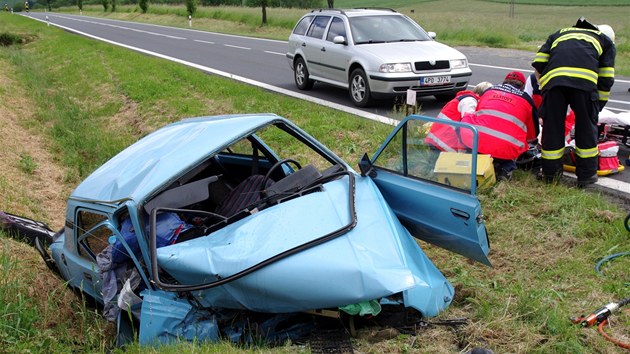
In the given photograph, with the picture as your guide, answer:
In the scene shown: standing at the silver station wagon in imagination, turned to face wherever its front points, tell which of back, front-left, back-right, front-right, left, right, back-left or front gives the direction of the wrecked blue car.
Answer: front-right

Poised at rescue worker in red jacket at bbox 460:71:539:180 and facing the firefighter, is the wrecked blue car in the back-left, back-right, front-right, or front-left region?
back-right

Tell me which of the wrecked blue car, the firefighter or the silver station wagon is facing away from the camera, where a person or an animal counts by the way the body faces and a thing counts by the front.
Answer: the firefighter

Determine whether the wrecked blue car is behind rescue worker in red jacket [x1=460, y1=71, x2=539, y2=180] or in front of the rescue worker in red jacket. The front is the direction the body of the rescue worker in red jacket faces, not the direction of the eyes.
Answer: behind

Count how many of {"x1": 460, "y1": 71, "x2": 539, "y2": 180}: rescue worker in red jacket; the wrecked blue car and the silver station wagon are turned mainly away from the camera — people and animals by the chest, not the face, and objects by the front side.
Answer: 1

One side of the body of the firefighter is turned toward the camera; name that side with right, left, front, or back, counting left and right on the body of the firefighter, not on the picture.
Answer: back

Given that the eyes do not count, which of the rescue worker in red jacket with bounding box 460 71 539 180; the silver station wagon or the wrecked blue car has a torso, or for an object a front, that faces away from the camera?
the rescue worker in red jacket

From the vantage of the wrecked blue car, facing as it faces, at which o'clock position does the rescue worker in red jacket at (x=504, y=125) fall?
The rescue worker in red jacket is roughly at 9 o'clock from the wrecked blue car.

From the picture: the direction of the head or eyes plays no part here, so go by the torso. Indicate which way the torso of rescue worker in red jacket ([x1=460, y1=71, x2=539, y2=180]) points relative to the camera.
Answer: away from the camera

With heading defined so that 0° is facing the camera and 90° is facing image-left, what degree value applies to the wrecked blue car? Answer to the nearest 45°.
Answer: approximately 315°

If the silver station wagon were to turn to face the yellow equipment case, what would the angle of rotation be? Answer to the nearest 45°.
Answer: approximately 45° to its right
